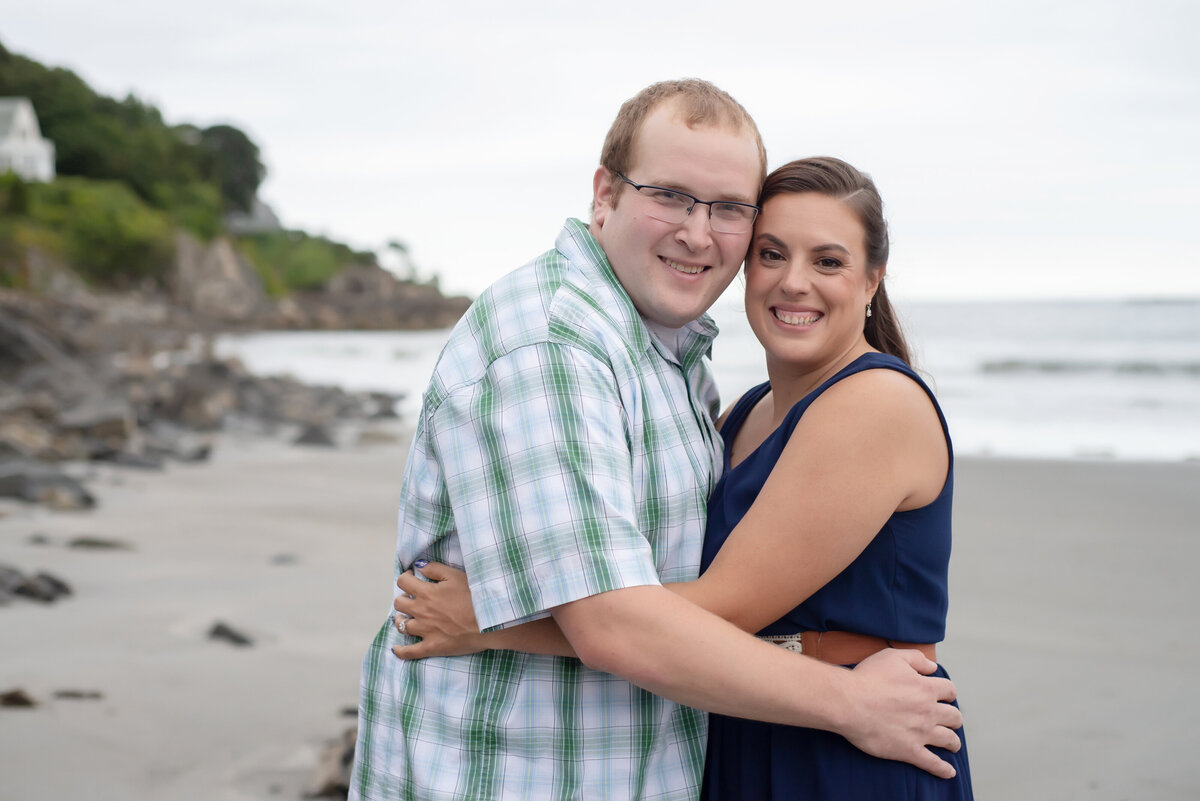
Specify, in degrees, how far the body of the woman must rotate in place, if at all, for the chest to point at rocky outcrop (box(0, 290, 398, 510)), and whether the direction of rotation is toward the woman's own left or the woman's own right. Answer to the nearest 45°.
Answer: approximately 90° to the woman's own right

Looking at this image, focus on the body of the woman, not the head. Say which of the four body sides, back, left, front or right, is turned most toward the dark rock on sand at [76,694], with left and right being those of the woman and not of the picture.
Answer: right

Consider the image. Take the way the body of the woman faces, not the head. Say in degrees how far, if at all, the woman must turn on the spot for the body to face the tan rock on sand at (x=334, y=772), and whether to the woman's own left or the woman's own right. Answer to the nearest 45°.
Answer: approximately 90° to the woman's own right

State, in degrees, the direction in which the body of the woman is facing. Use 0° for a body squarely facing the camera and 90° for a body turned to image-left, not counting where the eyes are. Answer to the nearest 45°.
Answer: approximately 45°
